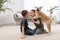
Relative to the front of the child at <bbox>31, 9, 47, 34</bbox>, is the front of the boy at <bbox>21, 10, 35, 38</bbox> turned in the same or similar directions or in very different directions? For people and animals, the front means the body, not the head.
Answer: very different directions

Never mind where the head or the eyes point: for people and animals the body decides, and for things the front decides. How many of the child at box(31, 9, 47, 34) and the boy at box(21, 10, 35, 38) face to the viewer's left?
1

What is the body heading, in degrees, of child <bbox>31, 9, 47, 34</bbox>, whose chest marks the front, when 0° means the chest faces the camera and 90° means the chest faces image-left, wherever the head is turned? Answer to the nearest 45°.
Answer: approximately 90°
